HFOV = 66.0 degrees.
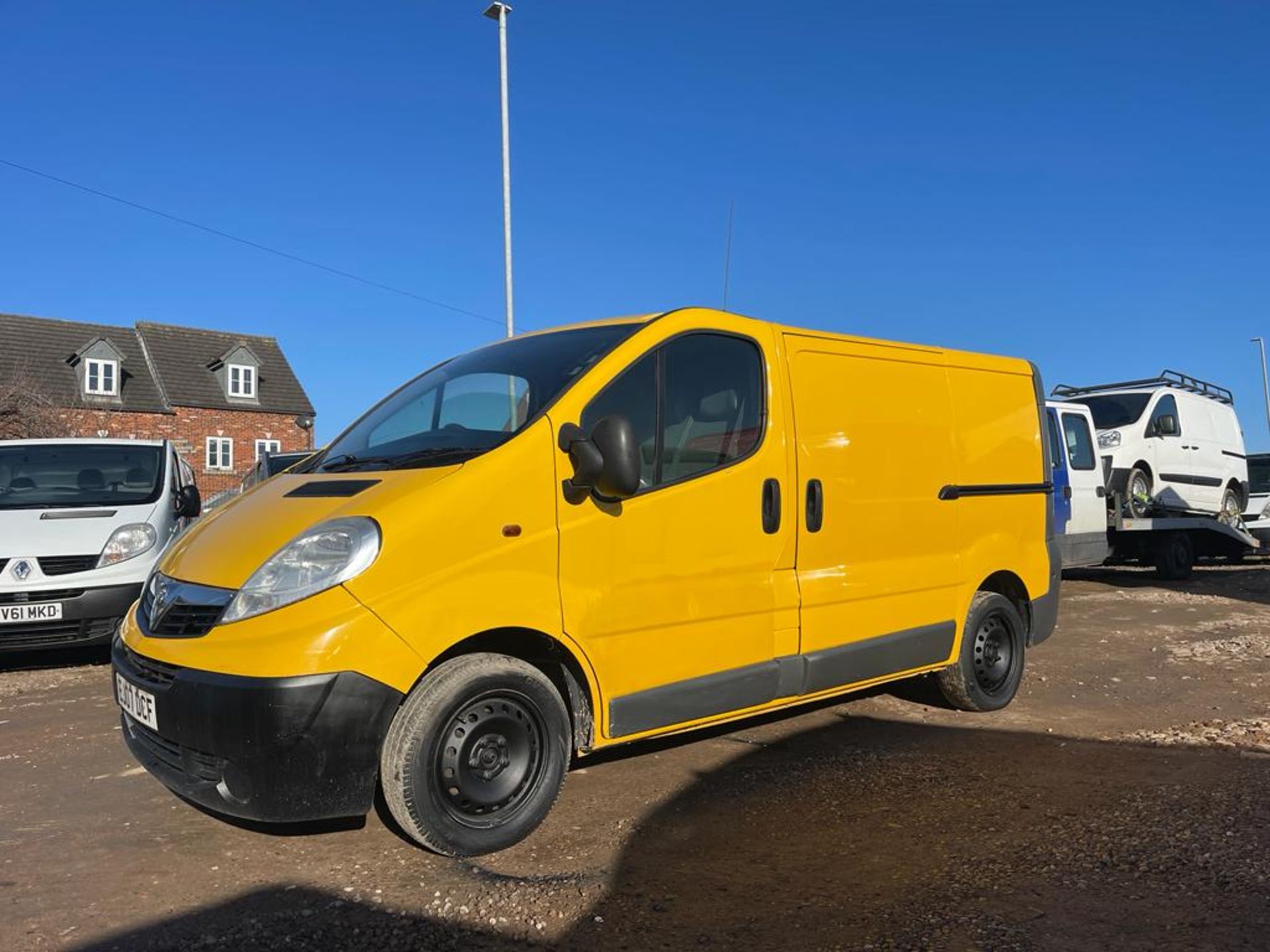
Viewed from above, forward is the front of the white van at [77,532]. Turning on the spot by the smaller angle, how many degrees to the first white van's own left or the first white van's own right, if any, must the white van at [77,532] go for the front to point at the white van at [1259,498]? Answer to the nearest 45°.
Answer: approximately 90° to the first white van's own left

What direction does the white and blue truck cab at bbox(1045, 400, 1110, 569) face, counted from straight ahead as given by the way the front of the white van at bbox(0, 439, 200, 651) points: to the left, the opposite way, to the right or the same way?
to the right

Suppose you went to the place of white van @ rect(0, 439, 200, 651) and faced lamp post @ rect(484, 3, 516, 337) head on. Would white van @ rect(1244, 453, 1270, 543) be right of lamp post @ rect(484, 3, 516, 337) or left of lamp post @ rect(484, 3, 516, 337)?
right

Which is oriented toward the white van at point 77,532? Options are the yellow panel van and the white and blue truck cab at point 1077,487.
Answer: the white and blue truck cab at point 1077,487

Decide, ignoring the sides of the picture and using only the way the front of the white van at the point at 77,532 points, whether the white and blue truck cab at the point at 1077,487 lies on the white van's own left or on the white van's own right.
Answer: on the white van's own left

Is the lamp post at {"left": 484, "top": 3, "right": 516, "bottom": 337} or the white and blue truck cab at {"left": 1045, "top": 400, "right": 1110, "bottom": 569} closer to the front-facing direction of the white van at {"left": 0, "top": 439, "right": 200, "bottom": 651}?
the white and blue truck cab

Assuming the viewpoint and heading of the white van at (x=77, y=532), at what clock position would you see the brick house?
The brick house is roughly at 6 o'clock from the white van.

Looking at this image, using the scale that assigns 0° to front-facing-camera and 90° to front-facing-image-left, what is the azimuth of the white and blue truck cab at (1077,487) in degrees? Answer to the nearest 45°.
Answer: approximately 45°

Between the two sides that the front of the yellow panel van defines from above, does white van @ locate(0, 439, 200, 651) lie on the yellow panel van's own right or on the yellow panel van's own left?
on the yellow panel van's own right
